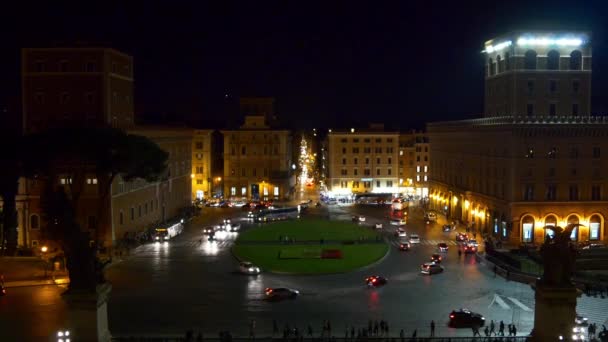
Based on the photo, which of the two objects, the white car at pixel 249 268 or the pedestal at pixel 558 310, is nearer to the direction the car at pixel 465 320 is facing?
the pedestal

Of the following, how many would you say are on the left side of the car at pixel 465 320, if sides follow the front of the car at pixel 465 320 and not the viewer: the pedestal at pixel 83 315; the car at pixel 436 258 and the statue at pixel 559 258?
1

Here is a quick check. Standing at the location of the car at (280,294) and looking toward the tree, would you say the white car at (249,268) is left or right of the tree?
right

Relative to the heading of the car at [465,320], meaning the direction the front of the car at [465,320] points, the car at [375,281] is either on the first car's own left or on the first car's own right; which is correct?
on the first car's own left

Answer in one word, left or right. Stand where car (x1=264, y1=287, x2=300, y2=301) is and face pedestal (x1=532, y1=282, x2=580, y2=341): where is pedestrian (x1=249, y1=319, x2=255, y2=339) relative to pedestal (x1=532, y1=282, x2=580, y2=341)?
right

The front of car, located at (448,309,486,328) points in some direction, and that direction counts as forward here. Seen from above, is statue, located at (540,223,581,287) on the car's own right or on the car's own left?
on the car's own right

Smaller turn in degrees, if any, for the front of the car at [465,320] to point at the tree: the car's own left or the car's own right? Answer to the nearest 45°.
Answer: approximately 180°

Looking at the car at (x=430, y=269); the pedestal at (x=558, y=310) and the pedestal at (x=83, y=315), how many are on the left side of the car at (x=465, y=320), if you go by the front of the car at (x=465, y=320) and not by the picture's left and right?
1

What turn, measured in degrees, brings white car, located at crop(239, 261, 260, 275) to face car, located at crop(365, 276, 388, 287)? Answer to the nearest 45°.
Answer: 0° — it already faces it

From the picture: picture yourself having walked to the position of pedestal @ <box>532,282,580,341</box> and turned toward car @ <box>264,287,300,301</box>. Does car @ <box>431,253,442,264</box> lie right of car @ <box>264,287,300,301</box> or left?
right

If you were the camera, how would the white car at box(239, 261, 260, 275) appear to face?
facing the viewer and to the right of the viewer
